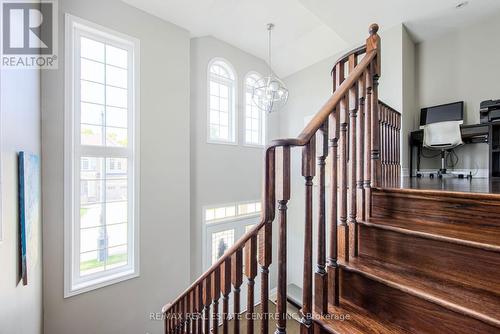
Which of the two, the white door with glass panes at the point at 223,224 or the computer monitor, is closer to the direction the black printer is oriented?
the white door with glass panes

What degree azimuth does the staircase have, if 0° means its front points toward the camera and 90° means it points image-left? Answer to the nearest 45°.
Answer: approximately 45°

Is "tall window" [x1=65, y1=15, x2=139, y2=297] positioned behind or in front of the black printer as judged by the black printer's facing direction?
in front

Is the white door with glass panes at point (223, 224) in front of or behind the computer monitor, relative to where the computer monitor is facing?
in front

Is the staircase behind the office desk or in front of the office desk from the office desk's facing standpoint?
in front

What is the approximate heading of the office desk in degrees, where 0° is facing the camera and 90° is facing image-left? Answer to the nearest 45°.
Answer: approximately 0°

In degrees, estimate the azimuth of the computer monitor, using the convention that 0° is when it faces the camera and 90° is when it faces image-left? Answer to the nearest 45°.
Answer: approximately 45°

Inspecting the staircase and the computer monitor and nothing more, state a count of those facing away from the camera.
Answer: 0

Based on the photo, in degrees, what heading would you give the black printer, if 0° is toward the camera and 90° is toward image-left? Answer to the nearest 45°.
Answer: approximately 45°
